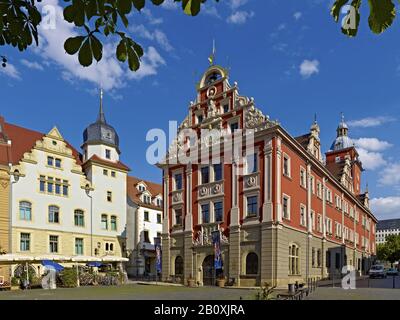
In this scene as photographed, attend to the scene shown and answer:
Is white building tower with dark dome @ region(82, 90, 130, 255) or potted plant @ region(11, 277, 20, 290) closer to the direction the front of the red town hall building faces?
the potted plant

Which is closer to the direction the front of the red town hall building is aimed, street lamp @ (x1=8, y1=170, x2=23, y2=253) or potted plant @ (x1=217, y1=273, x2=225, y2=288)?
the potted plant

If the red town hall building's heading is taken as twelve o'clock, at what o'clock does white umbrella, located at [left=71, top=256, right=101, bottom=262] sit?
The white umbrella is roughly at 1 o'clock from the red town hall building.

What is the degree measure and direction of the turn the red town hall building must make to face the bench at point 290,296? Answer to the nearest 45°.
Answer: approximately 45° to its left
